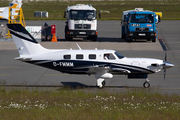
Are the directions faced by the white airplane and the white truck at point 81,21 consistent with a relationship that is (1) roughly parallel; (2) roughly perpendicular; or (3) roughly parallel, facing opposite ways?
roughly perpendicular

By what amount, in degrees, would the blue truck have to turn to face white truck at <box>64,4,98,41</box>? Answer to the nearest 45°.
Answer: approximately 90° to its right

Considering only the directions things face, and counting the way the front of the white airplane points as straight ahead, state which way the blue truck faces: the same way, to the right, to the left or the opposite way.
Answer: to the right

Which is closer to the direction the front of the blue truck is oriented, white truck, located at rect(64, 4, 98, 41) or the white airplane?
the white airplane

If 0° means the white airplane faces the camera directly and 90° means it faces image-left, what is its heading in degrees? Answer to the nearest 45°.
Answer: approximately 270°

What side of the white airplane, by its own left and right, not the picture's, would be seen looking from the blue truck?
left

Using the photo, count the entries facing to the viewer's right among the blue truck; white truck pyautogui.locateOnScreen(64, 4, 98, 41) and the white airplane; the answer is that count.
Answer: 1

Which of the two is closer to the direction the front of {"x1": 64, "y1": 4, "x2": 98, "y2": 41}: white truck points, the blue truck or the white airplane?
the white airplane

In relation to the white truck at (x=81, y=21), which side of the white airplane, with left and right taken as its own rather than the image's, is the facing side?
left

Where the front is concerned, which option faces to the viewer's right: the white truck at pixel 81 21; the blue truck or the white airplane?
the white airplane

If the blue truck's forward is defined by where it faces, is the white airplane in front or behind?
in front

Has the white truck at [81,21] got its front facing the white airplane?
yes
